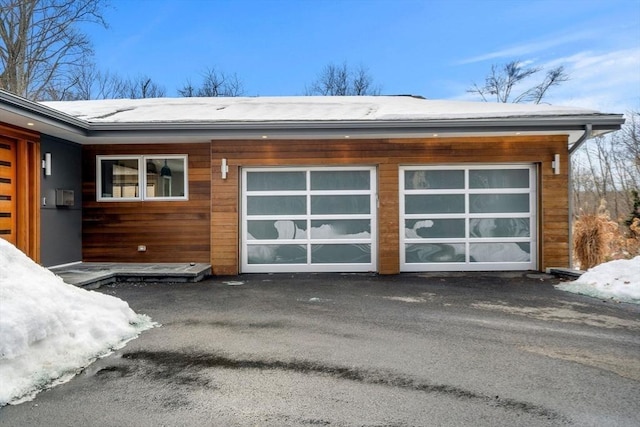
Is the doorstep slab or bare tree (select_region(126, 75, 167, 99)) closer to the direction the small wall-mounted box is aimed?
the doorstep slab

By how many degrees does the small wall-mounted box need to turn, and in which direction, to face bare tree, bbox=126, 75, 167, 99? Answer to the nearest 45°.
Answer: approximately 135° to its left

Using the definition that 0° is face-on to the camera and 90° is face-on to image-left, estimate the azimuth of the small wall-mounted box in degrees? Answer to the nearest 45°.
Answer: approximately 315°

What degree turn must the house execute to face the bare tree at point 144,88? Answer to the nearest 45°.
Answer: approximately 135° to its right

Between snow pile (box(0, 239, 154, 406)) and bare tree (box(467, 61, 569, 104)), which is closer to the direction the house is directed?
the snow pile

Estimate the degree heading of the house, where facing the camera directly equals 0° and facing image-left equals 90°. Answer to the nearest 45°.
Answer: approximately 0°

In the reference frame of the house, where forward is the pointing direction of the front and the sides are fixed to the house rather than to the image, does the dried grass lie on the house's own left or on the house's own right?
on the house's own left

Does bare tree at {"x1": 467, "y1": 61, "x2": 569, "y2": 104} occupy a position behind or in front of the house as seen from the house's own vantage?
behind
